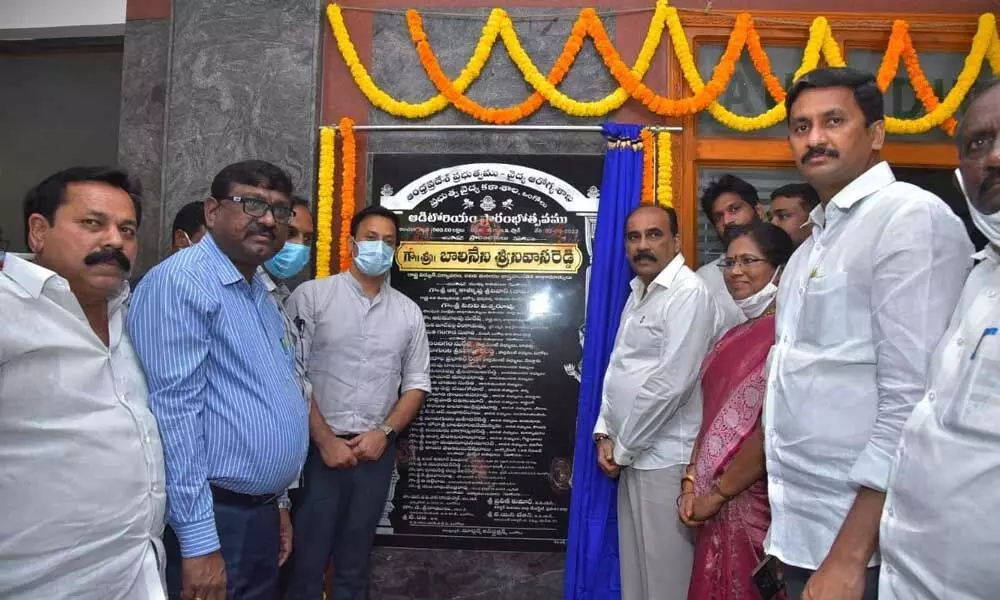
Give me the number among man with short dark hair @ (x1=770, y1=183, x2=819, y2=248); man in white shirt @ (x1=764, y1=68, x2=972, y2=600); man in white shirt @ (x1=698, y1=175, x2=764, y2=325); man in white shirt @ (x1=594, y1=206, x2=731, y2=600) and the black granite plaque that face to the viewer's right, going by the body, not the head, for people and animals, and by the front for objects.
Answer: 0

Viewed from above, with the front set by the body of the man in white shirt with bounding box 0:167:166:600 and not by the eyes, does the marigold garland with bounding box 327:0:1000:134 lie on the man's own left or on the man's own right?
on the man's own left

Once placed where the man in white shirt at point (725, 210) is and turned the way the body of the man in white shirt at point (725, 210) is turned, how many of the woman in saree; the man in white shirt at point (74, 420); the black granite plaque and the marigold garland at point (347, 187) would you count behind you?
0

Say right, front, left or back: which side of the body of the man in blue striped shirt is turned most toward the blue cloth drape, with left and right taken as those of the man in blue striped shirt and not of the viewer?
left

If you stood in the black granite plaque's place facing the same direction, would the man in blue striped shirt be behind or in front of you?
in front

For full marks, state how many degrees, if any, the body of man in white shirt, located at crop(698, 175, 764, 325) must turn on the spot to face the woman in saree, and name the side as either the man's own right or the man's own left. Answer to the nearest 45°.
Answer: approximately 45° to the man's own left

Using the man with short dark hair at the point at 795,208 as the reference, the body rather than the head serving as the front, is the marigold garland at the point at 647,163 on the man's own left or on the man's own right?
on the man's own right

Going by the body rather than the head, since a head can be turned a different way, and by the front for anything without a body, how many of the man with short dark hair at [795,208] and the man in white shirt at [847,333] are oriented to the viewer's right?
0

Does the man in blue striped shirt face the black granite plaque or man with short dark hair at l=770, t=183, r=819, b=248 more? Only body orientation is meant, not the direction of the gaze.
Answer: the man with short dark hair

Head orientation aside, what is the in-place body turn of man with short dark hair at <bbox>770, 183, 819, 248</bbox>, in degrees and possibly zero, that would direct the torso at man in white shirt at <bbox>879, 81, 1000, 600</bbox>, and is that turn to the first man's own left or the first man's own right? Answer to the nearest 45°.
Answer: approximately 45° to the first man's own left

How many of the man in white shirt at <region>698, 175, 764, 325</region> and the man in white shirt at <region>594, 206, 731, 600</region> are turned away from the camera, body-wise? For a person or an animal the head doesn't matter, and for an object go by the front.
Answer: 0

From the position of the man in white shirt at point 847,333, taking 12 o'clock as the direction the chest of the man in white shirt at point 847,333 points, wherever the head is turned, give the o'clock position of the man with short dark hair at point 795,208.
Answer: the man with short dark hair at point 795,208 is roughly at 4 o'clock from the man in white shirt at point 847,333.

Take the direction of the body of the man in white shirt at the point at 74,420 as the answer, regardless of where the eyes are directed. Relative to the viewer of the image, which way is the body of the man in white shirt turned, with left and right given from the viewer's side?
facing the viewer and to the right of the viewer

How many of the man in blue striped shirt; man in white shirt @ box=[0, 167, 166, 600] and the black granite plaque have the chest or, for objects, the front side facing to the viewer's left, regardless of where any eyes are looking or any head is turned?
0

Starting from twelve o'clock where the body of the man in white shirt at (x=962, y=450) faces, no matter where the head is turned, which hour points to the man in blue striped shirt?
The man in blue striped shirt is roughly at 1 o'clock from the man in white shirt.

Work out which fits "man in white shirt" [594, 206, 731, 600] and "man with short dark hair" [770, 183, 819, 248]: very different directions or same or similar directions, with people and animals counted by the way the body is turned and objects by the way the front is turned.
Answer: same or similar directions
